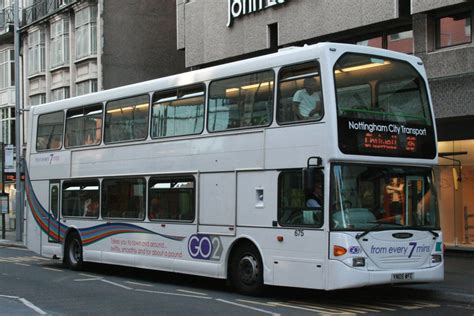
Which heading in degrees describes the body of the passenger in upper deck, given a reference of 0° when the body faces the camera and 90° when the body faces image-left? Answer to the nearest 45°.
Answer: approximately 315°

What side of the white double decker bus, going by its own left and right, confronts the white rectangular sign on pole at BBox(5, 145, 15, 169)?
back

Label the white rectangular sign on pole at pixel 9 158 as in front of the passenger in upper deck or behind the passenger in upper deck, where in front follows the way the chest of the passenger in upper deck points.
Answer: behind

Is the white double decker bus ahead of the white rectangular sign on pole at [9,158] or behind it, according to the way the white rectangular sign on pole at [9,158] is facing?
ahead

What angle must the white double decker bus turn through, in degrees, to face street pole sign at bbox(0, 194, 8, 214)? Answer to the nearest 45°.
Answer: approximately 180°

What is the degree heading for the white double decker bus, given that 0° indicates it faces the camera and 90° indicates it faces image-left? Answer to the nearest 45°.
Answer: approximately 315°

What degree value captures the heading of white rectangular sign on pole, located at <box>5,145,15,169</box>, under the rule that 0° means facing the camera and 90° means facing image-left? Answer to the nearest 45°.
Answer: approximately 0°
